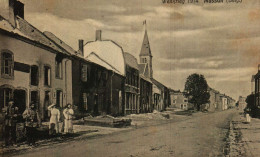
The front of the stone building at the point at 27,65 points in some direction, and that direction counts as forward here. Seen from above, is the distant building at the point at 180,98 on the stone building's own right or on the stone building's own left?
on the stone building's own left

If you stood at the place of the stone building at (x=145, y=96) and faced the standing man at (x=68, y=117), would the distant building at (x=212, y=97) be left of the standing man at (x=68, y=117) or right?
left

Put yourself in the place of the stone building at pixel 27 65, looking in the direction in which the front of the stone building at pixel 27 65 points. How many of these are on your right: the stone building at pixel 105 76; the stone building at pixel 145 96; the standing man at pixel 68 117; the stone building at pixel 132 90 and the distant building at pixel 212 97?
0

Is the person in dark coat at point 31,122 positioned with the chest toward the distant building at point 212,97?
no

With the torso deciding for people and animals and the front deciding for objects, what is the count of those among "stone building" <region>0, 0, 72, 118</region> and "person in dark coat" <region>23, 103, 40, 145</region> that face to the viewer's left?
0

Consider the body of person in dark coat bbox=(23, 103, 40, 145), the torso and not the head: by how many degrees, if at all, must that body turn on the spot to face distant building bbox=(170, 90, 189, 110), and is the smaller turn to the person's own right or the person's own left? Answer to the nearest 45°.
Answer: approximately 135° to the person's own left

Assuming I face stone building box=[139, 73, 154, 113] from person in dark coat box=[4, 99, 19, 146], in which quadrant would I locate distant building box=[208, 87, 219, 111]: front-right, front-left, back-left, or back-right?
front-right

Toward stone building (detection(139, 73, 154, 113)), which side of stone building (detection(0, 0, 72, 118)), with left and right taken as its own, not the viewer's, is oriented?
left

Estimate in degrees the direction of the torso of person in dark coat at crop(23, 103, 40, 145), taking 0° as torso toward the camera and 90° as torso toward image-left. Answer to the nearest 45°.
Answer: approximately 0°

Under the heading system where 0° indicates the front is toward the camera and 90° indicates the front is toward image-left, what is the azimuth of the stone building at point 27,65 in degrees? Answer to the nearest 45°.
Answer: approximately 315°

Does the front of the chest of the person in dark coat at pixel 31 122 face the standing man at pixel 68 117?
no

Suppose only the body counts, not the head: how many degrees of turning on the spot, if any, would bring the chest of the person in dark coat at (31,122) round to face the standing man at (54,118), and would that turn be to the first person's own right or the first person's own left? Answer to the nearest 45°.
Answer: approximately 135° to the first person's own left

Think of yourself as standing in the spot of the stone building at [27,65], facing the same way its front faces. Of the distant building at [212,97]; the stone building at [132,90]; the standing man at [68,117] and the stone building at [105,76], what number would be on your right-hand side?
0

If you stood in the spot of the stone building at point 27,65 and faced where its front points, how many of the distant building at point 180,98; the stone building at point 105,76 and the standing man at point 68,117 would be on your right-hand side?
0
